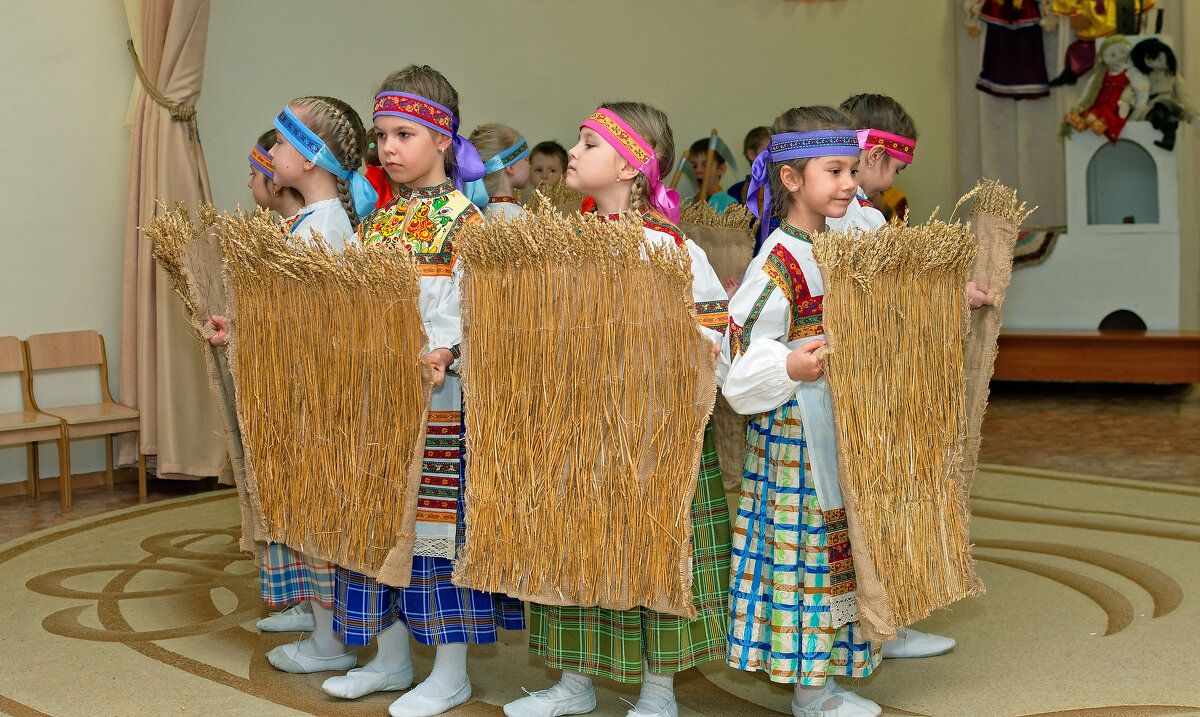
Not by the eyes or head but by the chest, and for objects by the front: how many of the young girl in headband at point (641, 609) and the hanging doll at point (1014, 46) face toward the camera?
1

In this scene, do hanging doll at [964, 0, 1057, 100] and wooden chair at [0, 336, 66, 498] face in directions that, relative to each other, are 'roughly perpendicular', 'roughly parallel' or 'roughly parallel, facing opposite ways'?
roughly perpendicular

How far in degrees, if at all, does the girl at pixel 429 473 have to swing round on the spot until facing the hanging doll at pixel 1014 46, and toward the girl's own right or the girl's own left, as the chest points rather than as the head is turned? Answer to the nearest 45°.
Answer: approximately 180°

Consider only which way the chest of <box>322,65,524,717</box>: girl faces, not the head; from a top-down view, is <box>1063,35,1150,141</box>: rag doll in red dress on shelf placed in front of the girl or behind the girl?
behind

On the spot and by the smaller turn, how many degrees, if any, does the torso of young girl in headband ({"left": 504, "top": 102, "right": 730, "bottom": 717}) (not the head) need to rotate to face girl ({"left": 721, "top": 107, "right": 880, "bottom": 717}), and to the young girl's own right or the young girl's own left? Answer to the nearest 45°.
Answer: approximately 180°

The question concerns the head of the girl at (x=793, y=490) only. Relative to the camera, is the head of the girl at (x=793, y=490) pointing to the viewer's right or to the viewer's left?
to the viewer's right

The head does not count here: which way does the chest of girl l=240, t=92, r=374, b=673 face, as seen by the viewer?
to the viewer's left

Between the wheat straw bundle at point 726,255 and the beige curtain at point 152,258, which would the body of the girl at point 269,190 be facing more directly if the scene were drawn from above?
the beige curtain

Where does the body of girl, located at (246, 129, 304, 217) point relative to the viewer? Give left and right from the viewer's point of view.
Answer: facing to the left of the viewer

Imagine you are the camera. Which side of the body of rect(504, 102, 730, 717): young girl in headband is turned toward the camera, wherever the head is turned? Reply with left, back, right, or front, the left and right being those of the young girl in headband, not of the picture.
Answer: left
